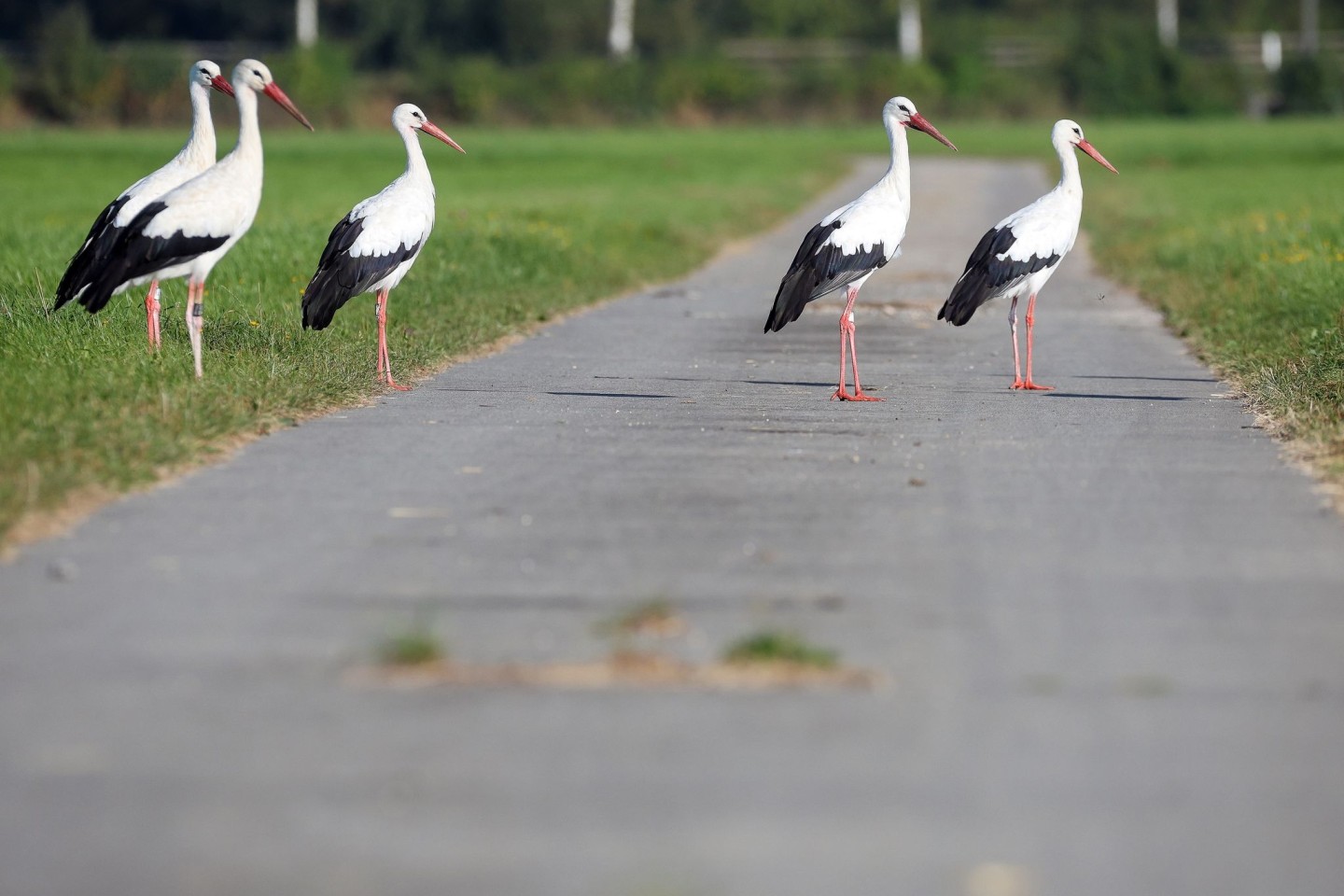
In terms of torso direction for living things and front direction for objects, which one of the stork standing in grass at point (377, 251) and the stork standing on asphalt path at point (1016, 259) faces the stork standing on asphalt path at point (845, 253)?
the stork standing in grass

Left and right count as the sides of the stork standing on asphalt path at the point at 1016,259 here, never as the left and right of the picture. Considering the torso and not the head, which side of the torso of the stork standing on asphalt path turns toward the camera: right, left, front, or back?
right

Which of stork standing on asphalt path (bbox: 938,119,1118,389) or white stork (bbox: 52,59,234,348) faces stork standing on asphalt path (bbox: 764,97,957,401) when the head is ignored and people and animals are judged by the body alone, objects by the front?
the white stork

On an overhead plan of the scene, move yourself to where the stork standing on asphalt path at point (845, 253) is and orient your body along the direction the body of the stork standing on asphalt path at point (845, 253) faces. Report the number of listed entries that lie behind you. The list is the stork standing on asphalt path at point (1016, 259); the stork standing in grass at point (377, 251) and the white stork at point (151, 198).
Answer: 2

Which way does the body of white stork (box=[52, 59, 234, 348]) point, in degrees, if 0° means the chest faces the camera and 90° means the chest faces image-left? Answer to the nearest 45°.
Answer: approximately 270°

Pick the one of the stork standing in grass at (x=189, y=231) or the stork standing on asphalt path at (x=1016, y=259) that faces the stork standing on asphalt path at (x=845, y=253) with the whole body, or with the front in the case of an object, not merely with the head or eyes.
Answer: the stork standing in grass

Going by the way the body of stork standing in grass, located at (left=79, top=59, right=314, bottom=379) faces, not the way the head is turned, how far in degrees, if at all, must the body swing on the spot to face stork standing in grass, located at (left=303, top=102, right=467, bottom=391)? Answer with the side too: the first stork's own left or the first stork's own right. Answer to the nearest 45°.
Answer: approximately 45° to the first stork's own left

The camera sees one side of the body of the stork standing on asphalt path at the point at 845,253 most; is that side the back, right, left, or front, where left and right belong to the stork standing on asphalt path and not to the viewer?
right

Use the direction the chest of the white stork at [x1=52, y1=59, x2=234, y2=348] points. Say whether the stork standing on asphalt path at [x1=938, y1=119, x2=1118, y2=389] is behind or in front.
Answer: in front

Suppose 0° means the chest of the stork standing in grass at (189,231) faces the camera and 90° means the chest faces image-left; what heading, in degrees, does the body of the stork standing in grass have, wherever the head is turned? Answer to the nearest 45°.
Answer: approximately 270°

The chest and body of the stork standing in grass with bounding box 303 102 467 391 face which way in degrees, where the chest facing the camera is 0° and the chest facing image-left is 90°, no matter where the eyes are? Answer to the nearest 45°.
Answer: approximately 270°
